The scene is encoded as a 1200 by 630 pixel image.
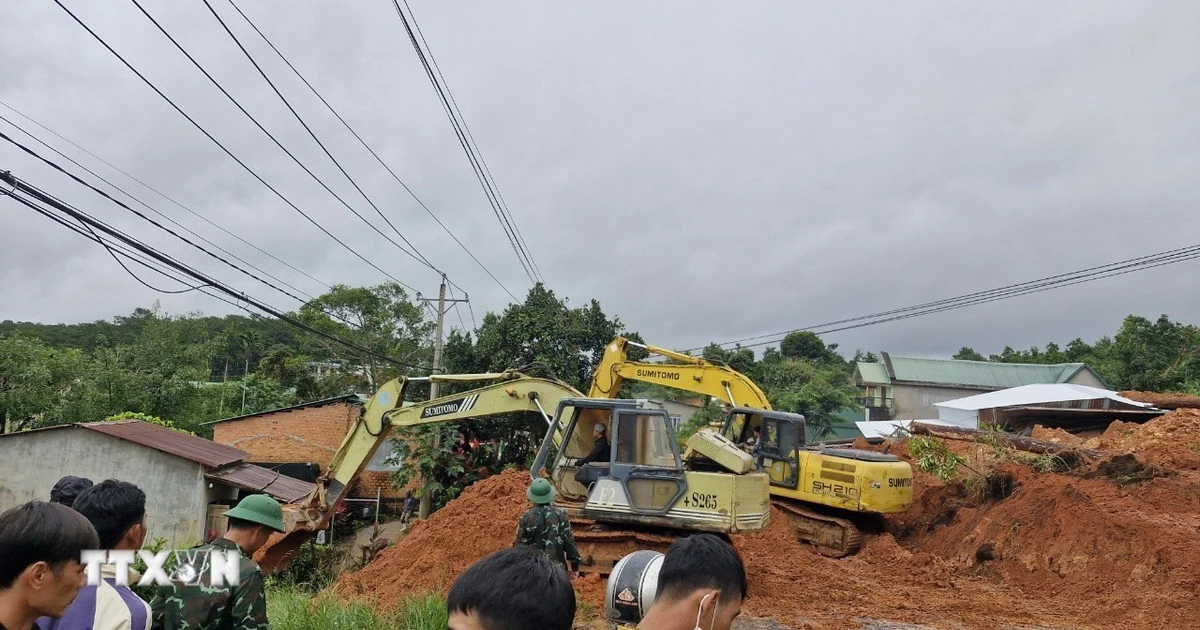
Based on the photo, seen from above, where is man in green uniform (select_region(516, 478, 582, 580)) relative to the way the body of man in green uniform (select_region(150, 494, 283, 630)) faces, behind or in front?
in front

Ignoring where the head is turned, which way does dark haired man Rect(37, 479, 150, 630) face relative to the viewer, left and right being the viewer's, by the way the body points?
facing away from the viewer and to the right of the viewer

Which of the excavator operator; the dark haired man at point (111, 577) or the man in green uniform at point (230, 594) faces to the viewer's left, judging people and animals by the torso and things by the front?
the excavator operator

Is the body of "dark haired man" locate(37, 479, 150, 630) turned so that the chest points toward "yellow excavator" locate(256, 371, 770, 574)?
yes

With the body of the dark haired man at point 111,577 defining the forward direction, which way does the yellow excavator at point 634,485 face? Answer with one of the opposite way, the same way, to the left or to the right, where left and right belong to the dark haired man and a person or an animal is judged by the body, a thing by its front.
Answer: to the left

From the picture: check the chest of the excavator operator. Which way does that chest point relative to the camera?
to the viewer's left

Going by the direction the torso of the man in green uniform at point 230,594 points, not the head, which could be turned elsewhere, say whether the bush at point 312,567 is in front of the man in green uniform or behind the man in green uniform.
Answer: in front

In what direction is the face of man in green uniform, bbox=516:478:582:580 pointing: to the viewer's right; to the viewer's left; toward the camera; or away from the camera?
away from the camera

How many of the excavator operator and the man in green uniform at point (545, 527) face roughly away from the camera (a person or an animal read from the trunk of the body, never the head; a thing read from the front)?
1

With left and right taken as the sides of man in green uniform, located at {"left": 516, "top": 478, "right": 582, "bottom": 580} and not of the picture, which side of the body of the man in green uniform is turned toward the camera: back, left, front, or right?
back

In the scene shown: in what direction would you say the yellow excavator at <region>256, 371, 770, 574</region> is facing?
to the viewer's left

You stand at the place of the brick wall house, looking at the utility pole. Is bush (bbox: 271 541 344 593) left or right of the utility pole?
right

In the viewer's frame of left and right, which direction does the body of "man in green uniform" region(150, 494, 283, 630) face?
facing away from the viewer and to the right of the viewer

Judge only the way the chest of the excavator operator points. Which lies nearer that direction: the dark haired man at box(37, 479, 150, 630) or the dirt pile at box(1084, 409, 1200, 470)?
the dark haired man

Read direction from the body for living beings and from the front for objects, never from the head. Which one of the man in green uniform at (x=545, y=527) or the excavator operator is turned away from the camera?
the man in green uniform
